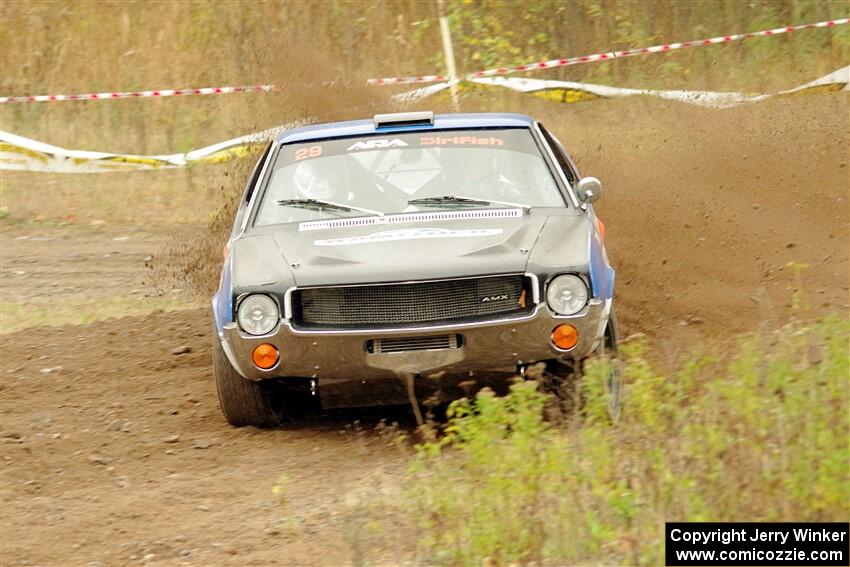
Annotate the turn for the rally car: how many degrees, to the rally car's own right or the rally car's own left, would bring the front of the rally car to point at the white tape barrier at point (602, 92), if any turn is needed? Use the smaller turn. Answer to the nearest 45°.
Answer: approximately 180°

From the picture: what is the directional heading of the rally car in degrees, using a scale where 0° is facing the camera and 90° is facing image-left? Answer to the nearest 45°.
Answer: approximately 0°

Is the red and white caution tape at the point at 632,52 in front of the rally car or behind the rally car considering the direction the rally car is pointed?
behind

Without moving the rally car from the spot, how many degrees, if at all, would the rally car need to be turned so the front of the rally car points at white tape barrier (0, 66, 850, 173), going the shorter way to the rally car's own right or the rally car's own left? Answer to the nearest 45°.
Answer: approximately 180°
